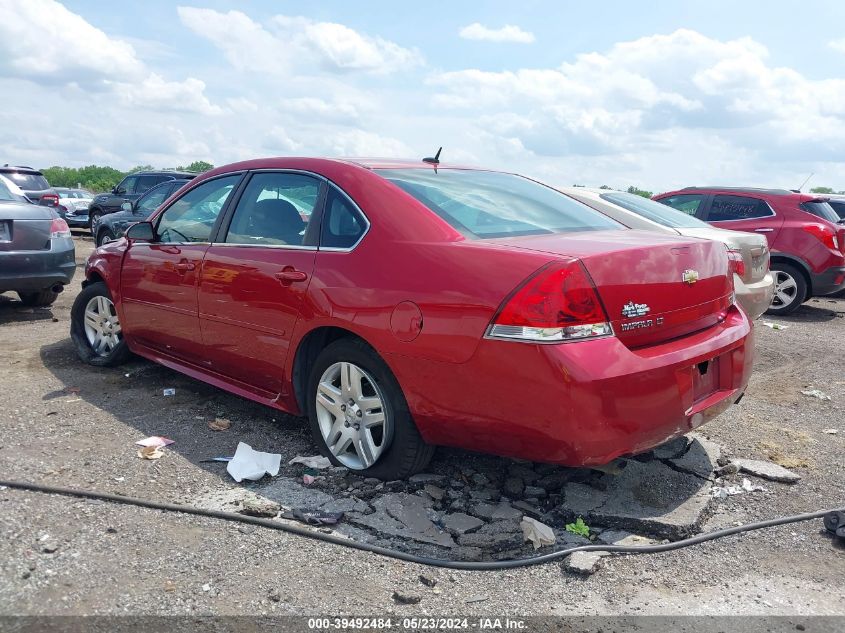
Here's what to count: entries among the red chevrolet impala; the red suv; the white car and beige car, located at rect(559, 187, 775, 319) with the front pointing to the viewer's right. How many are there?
0

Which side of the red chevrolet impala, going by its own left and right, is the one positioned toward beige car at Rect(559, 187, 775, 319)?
right

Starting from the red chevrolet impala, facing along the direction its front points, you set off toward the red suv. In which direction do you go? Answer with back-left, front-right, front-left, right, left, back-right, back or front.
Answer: right

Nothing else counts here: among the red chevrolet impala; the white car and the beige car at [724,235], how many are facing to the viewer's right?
0

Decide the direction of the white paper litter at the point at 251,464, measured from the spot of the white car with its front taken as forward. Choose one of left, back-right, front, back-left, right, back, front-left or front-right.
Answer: front

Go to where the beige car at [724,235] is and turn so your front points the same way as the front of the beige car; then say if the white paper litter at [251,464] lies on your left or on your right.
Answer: on your left

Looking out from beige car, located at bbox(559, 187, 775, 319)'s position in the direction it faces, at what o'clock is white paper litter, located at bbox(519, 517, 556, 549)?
The white paper litter is roughly at 8 o'clock from the beige car.

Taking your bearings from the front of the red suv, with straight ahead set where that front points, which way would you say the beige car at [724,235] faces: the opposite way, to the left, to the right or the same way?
the same way

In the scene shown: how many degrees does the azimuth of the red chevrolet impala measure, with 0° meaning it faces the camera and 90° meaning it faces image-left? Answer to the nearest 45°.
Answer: approximately 135°

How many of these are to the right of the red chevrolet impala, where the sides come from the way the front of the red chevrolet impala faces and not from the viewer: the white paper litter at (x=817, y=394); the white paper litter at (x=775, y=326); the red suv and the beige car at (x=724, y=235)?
4

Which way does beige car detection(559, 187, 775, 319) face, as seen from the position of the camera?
facing away from the viewer and to the left of the viewer

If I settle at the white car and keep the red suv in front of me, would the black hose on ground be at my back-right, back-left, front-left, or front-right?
front-right

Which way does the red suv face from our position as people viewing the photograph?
facing away from the viewer and to the left of the viewer
